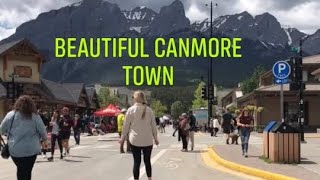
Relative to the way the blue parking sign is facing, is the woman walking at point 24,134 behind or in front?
in front

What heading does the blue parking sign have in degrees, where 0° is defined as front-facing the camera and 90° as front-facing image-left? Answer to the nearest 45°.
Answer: approximately 0°

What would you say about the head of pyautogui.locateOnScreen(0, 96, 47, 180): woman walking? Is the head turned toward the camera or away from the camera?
away from the camera

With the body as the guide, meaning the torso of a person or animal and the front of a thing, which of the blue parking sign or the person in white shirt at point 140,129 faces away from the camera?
the person in white shirt

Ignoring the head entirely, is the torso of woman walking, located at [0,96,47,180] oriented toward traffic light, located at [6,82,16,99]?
yes

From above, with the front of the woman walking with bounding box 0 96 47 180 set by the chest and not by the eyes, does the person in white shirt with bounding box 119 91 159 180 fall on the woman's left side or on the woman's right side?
on the woman's right side

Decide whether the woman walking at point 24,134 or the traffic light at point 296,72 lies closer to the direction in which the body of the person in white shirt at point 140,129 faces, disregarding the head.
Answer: the traffic light

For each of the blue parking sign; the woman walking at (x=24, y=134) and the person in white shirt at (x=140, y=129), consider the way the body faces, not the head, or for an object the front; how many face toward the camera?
1

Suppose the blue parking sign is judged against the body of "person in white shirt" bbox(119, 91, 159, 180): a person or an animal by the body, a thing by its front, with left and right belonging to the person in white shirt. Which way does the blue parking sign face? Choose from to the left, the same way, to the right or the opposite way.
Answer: the opposite way

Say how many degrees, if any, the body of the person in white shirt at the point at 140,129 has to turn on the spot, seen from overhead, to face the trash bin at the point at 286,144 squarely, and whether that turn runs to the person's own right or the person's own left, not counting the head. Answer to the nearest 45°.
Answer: approximately 45° to the person's own right

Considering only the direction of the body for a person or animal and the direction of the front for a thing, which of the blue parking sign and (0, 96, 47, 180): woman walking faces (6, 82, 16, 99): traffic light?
the woman walking

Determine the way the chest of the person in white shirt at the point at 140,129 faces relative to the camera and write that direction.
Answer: away from the camera

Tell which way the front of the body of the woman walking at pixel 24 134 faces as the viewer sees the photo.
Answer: away from the camera
